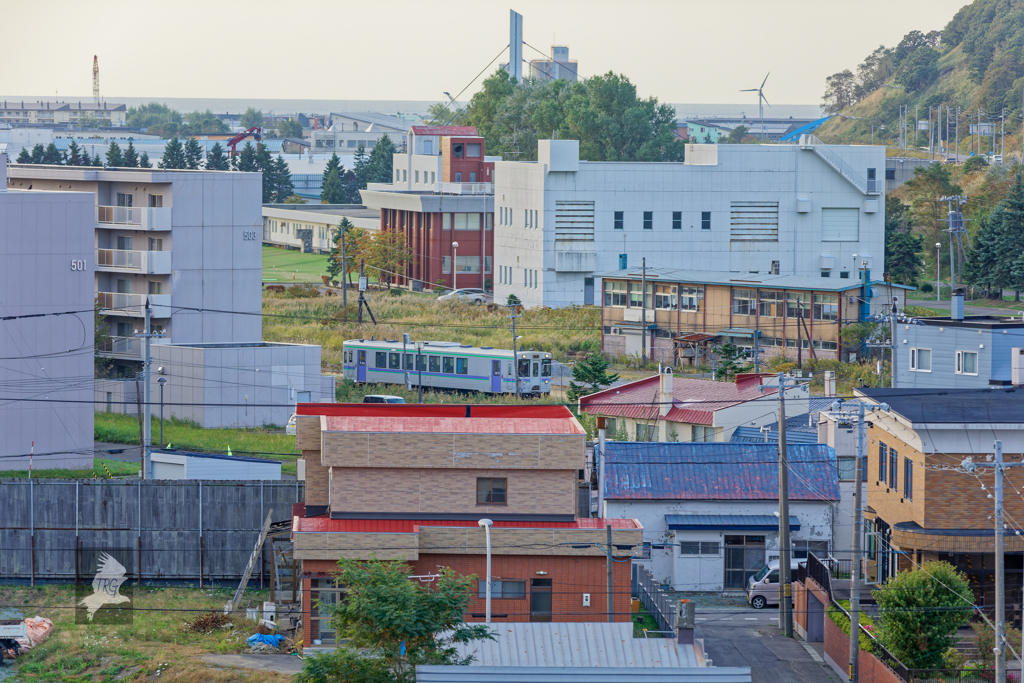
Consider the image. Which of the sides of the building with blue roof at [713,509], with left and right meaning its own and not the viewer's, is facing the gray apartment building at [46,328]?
right

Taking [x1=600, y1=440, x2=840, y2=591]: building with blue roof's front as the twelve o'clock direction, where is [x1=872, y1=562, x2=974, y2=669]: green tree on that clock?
The green tree is roughly at 11 o'clock from the building with blue roof.

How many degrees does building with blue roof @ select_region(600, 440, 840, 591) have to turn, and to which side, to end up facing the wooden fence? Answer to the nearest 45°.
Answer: approximately 90° to its right

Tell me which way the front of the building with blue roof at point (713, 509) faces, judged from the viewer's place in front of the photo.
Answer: facing the viewer

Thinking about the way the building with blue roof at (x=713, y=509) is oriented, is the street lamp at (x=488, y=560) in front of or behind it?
in front

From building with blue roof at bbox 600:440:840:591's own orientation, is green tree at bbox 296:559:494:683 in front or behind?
in front

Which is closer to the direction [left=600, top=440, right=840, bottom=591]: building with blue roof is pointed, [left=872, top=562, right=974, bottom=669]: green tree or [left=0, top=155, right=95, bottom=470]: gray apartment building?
the green tree

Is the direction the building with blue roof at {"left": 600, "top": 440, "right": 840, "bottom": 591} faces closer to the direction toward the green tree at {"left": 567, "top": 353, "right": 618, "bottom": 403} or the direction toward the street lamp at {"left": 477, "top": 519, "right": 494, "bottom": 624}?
the street lamp

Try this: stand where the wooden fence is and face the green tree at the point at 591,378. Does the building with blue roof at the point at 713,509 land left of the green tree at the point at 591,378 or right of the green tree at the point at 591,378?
right
